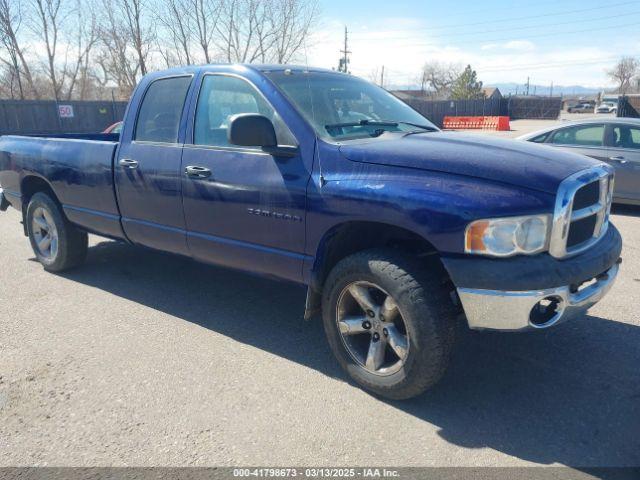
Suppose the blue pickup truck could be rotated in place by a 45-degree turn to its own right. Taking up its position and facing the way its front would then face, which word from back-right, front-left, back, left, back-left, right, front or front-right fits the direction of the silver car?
back-left

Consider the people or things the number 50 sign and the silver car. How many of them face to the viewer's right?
1

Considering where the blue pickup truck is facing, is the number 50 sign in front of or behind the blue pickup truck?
behind

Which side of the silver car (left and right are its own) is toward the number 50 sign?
back

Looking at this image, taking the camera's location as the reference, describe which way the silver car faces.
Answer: facing to the right of the viewer

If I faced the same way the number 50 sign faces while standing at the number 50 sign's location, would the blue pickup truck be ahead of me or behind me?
ahead

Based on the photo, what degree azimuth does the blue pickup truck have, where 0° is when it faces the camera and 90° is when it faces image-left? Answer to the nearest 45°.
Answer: approximately 315°
